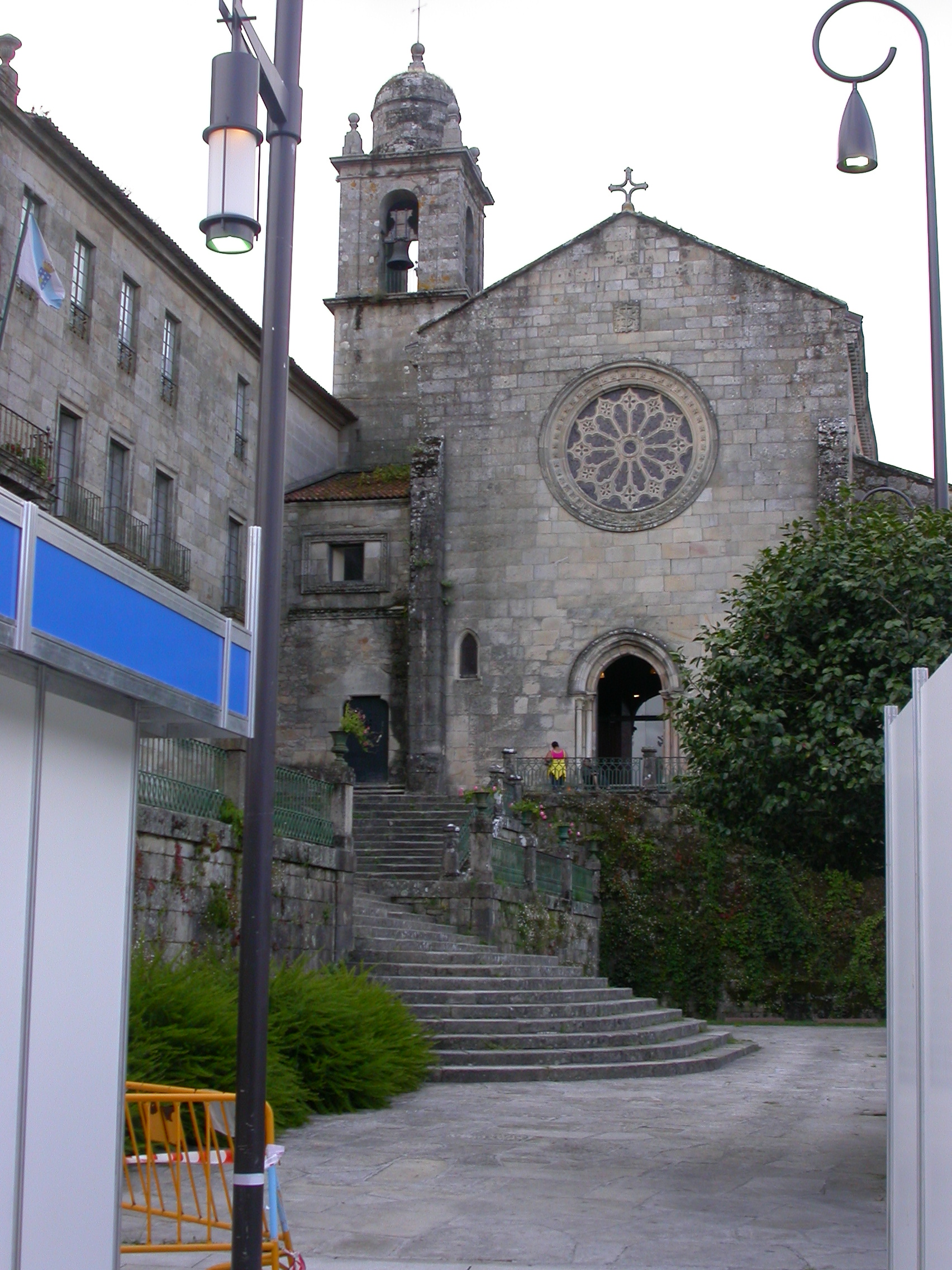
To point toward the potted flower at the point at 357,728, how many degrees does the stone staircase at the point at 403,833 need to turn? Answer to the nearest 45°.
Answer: approximately 180°

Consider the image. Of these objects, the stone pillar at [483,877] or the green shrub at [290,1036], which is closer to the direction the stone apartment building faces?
the stone pillar

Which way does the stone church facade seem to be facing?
toward the camera

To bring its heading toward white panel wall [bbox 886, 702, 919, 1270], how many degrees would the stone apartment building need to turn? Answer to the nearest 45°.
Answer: approximately 45° to its right

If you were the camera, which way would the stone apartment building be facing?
facing the viewer and to the right of the viewer

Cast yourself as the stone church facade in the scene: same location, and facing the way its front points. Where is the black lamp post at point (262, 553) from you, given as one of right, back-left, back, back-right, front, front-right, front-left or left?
front

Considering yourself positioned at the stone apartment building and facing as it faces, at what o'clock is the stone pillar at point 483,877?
The stone pillar is roughly at 12 o'clock from the stone apartment building.
